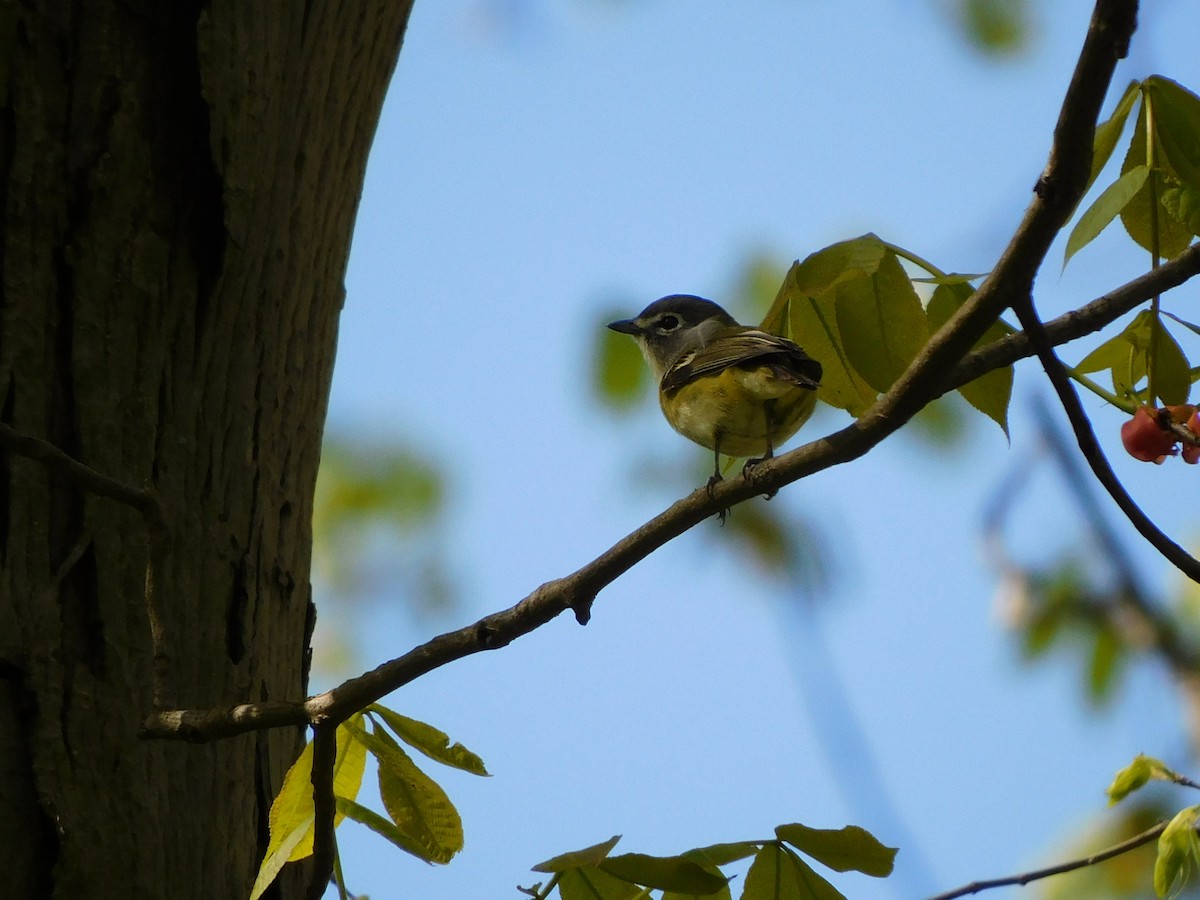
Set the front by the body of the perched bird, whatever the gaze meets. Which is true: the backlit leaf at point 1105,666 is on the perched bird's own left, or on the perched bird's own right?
on the perched bird's own right

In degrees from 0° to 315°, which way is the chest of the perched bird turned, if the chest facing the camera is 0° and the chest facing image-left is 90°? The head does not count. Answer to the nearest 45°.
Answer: approximately 135°

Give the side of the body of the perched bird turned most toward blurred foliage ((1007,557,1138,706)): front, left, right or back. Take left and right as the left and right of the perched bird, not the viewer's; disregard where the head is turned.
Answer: right

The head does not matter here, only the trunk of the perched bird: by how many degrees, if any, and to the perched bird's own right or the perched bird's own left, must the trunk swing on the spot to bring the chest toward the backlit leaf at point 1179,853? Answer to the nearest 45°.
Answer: approximately 135° to the perched bird's own right
